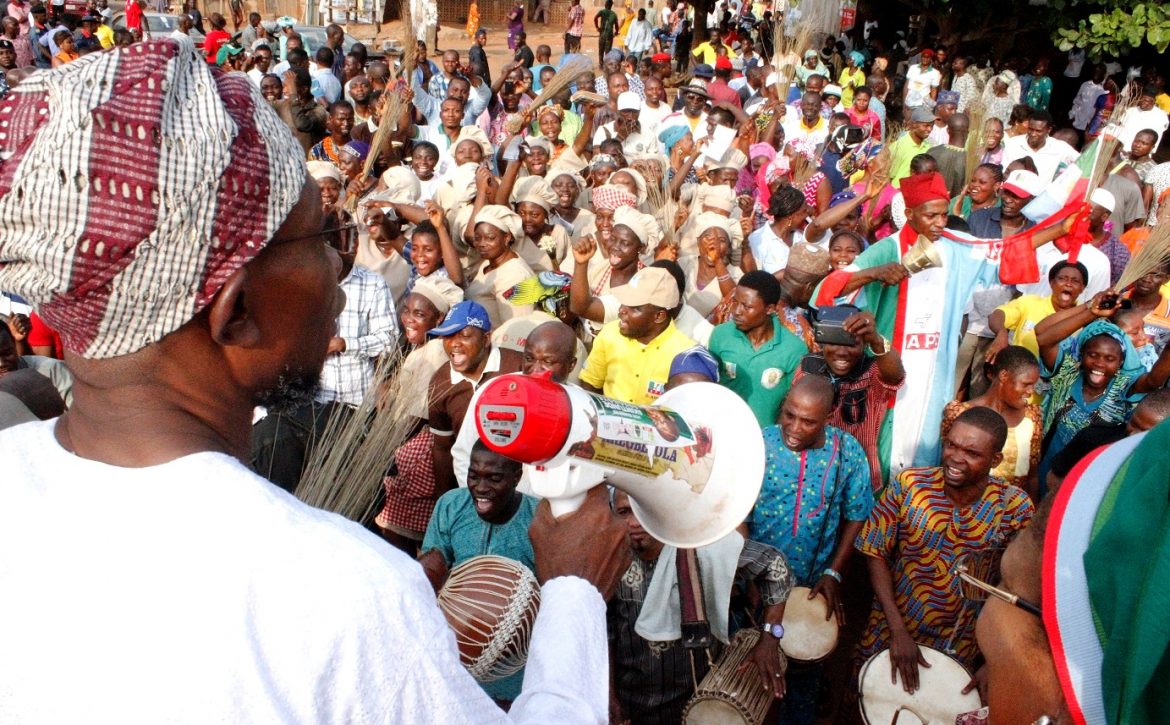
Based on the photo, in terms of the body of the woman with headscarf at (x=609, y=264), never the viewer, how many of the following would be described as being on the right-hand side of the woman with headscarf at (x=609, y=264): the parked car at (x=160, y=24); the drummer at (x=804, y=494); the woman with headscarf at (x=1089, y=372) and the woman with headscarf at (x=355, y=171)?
2

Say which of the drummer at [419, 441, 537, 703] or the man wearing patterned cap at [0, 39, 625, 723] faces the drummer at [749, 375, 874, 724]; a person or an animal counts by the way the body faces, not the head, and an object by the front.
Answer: the man wearing patterned cap

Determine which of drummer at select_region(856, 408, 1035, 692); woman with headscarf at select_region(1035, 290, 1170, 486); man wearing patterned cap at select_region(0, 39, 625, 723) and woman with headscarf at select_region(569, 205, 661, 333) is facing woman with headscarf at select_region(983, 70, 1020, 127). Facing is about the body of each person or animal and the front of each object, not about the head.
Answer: the man wearing patterned cap

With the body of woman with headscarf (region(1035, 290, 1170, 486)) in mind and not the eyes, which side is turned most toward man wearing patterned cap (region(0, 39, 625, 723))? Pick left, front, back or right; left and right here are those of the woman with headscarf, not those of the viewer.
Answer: front

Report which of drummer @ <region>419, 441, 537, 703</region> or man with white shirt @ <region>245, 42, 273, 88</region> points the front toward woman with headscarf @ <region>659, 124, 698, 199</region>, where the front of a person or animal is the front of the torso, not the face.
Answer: the man with white shirt

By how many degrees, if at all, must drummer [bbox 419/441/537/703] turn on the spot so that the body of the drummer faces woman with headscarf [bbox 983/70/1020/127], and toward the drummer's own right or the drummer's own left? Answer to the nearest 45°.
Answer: approximately 135° to the drummer's own left

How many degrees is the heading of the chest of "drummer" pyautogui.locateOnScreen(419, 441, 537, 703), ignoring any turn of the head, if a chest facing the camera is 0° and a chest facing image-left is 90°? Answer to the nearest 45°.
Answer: approximately 0°

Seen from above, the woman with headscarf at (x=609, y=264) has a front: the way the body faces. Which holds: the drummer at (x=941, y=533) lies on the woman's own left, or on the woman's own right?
on the woman's own left

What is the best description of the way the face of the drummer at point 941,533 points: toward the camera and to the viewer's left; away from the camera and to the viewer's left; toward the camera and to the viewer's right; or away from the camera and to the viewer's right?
toward the camera and to the viewer's left
